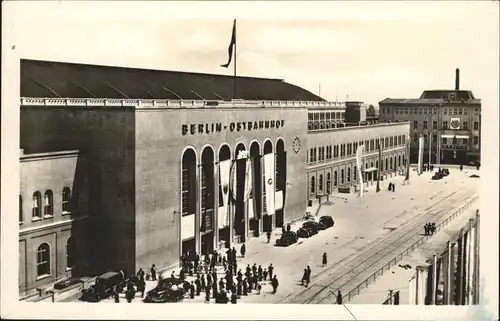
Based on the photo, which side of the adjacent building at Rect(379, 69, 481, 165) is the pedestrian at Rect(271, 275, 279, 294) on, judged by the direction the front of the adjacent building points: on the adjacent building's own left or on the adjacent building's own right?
on the adjacent building's own right

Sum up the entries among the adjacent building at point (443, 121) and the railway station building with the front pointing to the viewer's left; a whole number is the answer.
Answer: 0

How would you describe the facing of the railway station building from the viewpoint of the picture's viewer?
facing the viewer and to the right of the viewer

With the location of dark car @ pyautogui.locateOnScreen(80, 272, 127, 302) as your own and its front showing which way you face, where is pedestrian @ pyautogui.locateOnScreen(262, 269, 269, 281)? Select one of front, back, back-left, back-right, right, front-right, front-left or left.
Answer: back-left

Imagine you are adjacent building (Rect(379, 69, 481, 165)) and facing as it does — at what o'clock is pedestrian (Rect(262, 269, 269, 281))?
The pedestrian is roughly at 12 o'clock from the adjacent building.

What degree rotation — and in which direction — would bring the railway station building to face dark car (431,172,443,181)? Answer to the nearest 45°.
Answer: approximately 45° to its left

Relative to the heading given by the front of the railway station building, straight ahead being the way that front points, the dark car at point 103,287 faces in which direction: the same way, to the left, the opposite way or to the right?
to the right

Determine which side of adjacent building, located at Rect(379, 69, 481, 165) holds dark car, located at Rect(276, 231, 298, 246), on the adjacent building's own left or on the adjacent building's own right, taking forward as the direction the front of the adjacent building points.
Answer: on the adjacent building's own right

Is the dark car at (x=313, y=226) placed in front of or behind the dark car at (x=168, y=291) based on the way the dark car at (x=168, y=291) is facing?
behind
